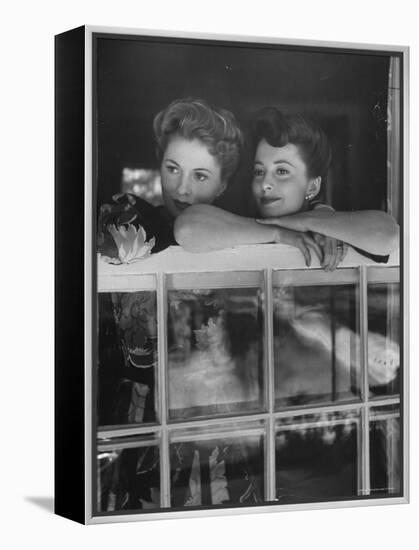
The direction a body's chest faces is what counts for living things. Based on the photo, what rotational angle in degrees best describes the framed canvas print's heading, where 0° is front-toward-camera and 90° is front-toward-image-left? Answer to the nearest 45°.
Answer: approximately 315°
